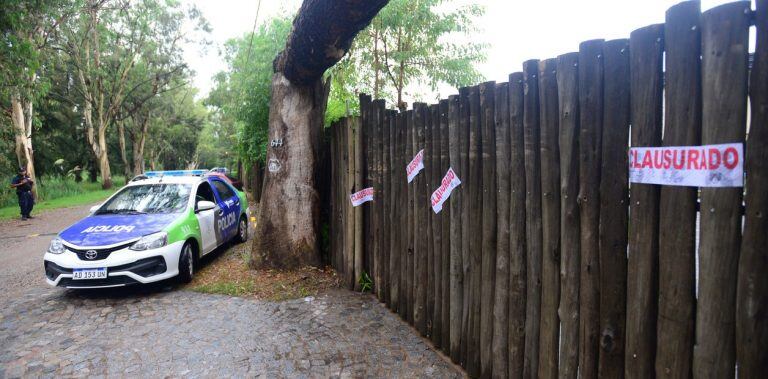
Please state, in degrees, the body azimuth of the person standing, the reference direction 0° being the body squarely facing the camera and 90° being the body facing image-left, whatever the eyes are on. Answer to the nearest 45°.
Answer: approximately 0°

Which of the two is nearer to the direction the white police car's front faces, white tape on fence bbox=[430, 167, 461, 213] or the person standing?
the white tape on fence

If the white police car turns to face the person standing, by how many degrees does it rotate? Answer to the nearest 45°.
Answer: approximately 135° to its right

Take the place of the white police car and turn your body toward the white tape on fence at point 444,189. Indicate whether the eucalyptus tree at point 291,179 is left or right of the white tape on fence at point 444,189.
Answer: left

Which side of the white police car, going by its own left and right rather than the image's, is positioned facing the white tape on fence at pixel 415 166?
left

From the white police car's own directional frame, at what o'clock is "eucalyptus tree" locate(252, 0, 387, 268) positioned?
The eucalyptus tree is roughly at 8 o'clock from the white police car.

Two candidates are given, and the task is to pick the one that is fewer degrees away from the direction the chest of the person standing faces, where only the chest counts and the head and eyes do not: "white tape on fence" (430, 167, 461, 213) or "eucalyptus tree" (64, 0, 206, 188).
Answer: the white tape on fence

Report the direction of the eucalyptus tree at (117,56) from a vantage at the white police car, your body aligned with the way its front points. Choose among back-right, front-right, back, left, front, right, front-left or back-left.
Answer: back-right
